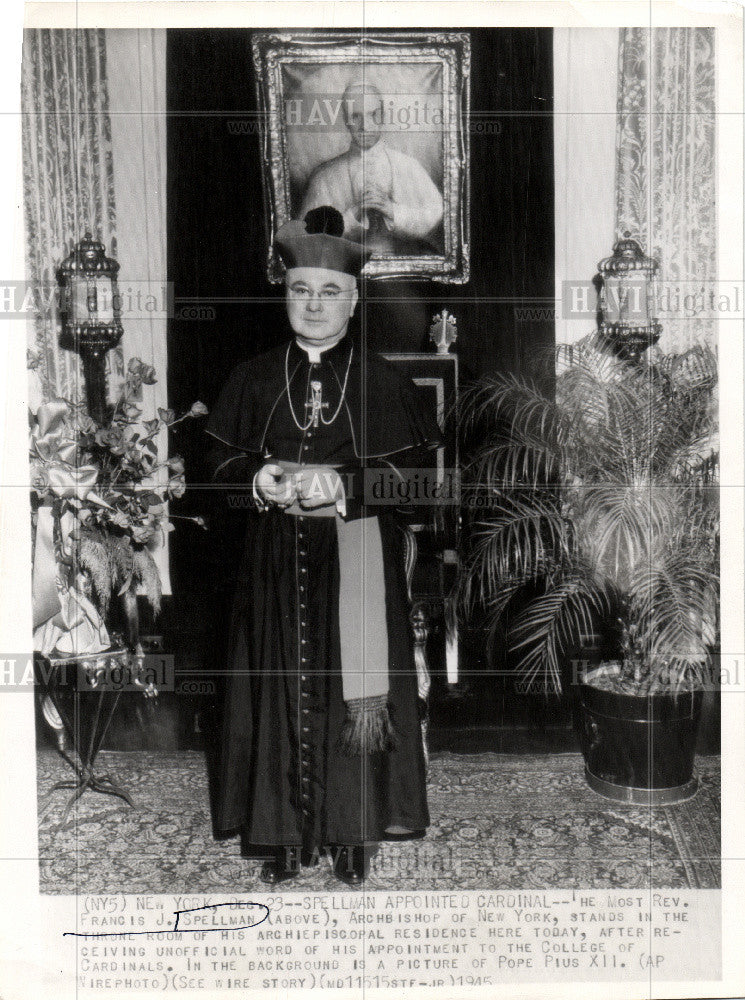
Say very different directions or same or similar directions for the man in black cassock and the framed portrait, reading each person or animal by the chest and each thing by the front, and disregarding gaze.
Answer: same or similar directions

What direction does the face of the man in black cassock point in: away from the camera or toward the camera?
toward the camera

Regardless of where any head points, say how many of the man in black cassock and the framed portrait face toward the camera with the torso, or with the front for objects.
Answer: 2

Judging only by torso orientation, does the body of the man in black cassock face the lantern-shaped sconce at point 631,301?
no

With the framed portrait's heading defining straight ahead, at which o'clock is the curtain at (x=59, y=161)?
The curtain is roughly at 3 o'clock from the framed portrait.

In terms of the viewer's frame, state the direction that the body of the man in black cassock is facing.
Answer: toward the camera
